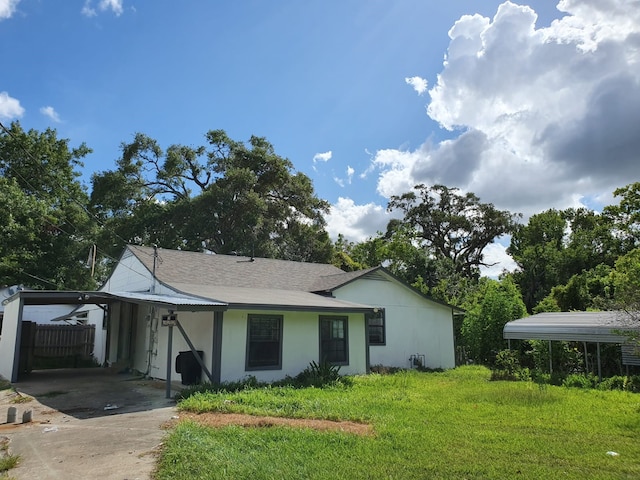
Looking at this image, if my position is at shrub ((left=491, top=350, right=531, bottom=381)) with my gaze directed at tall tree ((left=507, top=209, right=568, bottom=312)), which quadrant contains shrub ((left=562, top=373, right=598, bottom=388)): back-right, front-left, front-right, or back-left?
back-right

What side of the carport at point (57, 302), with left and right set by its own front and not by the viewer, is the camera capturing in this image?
front

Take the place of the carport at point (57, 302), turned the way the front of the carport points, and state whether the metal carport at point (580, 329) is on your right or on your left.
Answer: on your left

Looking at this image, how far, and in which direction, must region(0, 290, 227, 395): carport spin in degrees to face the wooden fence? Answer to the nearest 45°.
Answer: approximately 180°

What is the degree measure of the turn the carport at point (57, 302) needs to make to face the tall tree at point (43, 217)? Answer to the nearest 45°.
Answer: approximately 180°

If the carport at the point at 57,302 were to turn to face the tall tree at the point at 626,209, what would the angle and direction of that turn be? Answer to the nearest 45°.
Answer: approximately 90° to its left

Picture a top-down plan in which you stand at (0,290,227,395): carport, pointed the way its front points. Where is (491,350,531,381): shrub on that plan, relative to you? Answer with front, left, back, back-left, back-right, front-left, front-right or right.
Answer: left

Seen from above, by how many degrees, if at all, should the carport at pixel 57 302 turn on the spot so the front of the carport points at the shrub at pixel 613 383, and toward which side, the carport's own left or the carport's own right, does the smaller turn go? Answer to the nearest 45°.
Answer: approximately 45° to the carport's own left

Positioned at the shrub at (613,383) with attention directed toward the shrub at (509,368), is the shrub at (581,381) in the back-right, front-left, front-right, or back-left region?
front-left

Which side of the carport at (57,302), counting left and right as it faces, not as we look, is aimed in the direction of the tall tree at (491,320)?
left
